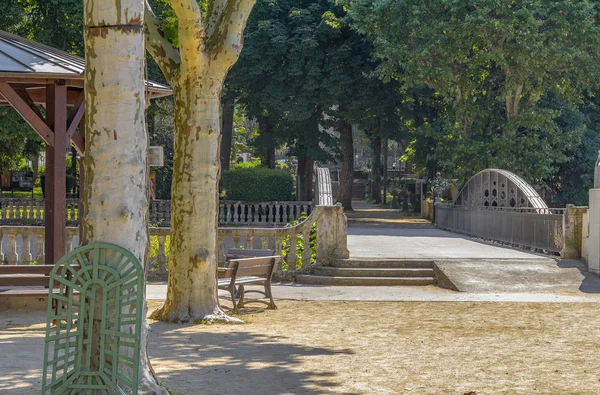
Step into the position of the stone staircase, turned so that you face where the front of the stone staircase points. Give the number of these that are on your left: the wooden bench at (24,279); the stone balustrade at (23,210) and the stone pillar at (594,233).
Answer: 1

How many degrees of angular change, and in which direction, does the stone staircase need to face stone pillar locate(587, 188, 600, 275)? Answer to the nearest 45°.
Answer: approximately 90° to its left

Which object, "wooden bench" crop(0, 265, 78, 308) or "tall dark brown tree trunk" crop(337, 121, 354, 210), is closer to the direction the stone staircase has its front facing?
the wooden bench

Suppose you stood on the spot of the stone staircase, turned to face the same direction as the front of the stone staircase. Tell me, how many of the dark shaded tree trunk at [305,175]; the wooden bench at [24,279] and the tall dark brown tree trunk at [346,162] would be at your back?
2

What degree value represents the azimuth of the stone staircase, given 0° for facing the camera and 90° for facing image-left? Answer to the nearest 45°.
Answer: approximately 0°

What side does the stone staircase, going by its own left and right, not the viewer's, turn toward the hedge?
back

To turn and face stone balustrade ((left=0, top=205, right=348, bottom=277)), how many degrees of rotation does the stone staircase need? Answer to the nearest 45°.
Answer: approximately 90° to its right
